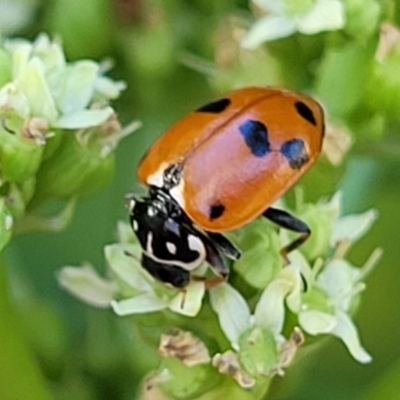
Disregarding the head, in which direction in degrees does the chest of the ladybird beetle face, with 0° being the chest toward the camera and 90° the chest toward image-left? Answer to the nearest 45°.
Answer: approximately 45°
